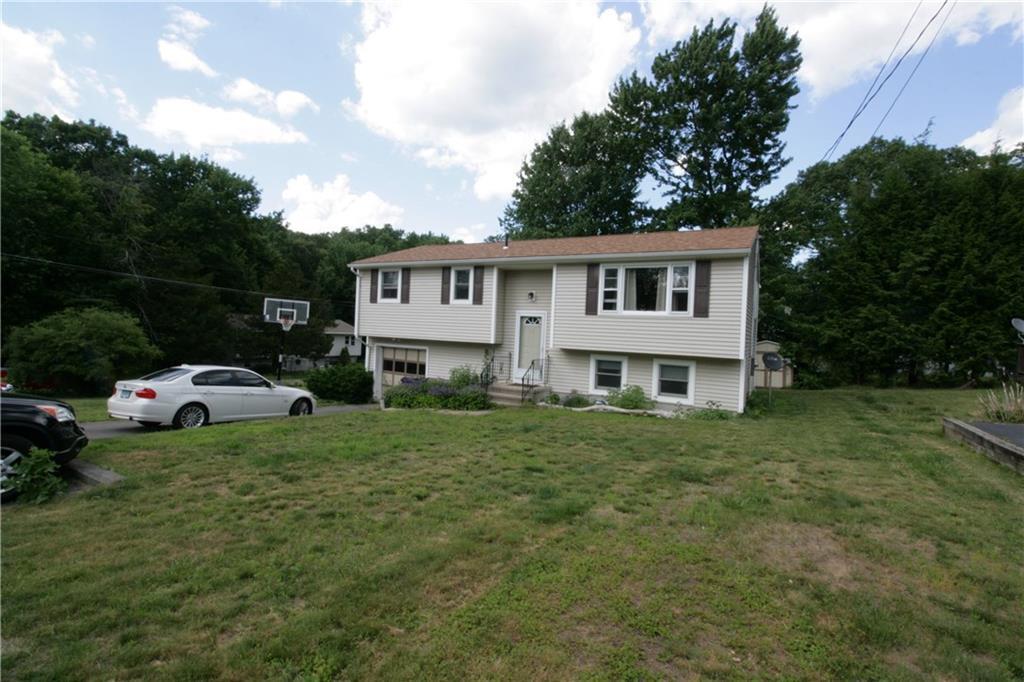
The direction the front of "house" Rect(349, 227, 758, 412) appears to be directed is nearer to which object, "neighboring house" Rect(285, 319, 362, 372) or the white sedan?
the white sedan

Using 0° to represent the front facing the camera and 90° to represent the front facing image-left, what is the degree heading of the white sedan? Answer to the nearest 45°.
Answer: approximately 225°

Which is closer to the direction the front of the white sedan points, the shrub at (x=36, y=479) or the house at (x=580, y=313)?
the house

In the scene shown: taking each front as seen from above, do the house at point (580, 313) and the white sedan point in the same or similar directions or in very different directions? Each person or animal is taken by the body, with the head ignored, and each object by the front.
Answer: very different directions

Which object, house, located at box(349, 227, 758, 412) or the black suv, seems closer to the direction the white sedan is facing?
the house

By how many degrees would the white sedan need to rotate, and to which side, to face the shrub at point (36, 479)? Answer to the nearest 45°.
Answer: approximately 135° to its right

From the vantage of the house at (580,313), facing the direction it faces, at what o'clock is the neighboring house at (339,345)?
The neighboring house is roughly at 5 o'clock from the house.

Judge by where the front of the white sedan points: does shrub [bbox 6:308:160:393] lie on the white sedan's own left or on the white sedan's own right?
on the white sedan's own left

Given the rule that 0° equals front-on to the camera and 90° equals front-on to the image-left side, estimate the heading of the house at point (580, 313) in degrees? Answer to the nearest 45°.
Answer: approximately 0°

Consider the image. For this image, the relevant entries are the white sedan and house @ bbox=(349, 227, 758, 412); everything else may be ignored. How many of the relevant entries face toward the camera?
1

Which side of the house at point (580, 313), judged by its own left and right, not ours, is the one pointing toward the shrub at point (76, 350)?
right

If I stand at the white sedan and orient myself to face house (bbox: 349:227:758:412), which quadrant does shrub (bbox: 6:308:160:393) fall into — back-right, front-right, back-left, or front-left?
back-left

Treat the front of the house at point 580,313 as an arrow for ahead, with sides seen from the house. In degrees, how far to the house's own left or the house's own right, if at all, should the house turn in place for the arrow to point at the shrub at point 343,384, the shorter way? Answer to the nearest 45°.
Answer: approximately 90° to the house's own right
